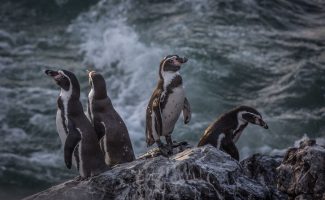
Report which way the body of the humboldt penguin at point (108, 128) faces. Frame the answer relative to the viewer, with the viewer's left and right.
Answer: facing away from the viewer and to the left of the viewer

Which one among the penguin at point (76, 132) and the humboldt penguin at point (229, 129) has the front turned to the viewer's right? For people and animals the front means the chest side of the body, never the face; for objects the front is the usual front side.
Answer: the humboldt penguin

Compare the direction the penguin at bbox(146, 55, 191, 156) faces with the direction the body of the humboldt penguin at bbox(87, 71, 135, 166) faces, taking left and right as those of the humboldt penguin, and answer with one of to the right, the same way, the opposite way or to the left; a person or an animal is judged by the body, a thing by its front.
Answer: the opposite way

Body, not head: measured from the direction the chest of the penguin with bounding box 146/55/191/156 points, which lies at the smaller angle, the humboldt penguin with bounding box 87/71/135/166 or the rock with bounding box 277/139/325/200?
the rock

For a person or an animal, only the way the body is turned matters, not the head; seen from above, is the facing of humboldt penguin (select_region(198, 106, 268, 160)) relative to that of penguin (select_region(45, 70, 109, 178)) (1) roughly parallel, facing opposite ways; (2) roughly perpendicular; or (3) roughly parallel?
roughly parallel, facing opposite ways

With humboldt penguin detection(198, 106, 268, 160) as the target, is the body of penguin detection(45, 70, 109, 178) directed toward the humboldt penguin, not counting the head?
no

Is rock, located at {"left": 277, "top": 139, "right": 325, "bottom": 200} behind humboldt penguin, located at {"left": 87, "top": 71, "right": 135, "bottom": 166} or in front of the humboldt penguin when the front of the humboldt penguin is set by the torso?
behind

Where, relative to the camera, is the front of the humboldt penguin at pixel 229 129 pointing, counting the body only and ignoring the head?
to the viewer's right

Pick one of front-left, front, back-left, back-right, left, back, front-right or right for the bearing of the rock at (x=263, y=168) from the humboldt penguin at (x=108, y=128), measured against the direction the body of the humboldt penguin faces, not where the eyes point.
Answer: back-right

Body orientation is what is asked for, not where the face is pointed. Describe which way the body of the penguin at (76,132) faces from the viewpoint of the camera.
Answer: to the viewer's left
